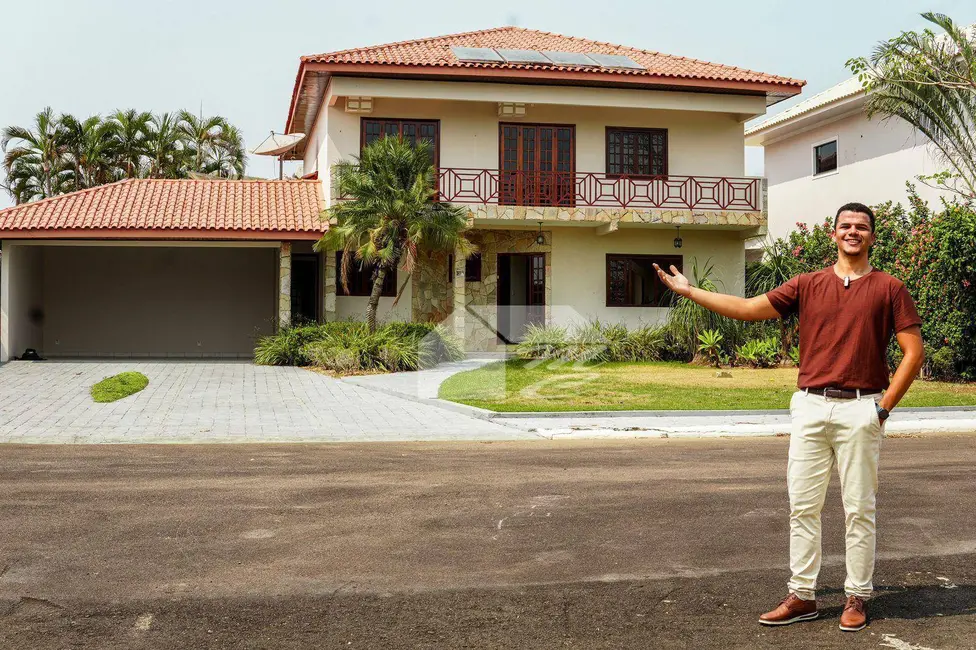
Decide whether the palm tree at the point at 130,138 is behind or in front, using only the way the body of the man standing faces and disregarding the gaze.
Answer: behind

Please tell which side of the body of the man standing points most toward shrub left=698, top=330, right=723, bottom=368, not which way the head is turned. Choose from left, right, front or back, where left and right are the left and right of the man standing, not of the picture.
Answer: back

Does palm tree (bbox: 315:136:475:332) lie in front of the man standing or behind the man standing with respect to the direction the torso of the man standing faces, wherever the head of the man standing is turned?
behind

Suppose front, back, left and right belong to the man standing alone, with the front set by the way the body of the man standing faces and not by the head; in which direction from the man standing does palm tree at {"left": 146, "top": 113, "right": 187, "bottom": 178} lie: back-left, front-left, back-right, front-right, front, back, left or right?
back-right

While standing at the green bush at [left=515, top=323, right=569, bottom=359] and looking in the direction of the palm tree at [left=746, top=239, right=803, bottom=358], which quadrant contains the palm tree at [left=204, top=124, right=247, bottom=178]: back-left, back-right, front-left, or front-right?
back-left

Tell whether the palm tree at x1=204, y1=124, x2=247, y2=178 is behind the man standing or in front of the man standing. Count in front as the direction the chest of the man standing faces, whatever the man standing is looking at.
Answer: behind

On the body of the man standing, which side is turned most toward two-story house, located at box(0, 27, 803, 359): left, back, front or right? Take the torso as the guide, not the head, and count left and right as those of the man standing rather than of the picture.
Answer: back

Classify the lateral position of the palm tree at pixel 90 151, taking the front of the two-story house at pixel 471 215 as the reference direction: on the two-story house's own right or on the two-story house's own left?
on the two-story house's own right

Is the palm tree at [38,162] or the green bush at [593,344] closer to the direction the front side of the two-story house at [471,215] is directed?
the green bush

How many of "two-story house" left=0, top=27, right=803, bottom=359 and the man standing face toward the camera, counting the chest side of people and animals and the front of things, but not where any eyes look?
2

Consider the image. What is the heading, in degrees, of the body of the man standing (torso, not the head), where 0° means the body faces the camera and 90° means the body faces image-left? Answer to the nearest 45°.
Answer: approximately 0°

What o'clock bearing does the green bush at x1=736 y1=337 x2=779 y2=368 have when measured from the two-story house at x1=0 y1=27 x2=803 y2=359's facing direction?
The green bush is roughly at 10 o'clock from the two-story house.

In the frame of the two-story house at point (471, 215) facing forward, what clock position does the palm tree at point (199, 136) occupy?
The palm tree is roughly at 5 o'clock from the two-story house.

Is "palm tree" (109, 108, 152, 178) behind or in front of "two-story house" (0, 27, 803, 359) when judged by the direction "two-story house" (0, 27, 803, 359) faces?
behind

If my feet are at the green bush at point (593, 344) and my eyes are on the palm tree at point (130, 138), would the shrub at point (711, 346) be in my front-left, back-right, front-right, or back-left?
back-right
